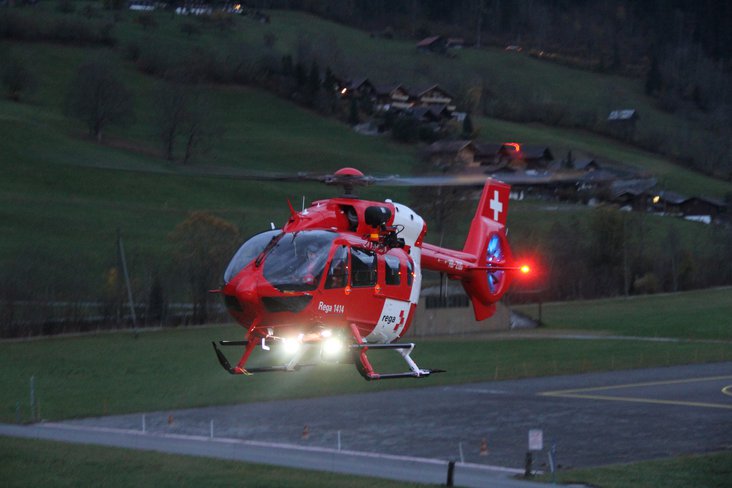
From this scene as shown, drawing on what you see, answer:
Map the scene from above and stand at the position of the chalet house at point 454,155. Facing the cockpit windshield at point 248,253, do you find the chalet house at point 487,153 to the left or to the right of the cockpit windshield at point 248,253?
left

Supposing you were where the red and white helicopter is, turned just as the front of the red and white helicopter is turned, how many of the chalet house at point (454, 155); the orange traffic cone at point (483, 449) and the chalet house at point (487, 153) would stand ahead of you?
0

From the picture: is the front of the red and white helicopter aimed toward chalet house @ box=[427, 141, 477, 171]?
no

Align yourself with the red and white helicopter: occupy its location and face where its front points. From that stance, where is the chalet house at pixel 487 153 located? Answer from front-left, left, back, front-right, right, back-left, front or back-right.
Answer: back-right
